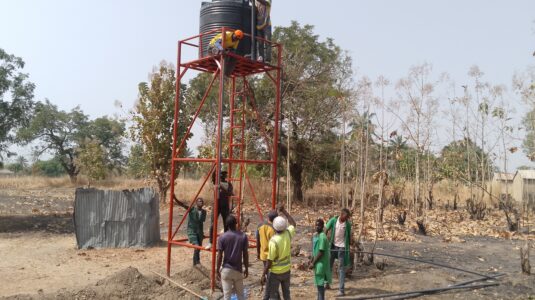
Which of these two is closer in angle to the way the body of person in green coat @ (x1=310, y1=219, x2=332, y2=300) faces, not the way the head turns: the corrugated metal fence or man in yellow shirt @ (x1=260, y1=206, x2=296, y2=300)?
the man in yellow shirt

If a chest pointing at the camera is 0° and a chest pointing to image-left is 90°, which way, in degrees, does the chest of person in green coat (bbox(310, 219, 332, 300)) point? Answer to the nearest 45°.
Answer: approximately 45°

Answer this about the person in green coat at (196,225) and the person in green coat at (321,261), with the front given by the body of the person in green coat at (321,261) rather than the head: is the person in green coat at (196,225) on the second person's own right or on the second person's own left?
on the second person's own right
